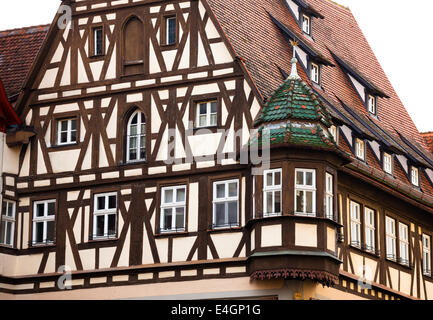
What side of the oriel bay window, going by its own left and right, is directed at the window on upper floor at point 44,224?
right

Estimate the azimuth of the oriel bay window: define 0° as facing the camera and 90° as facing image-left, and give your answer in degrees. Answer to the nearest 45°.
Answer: approximately 0°
